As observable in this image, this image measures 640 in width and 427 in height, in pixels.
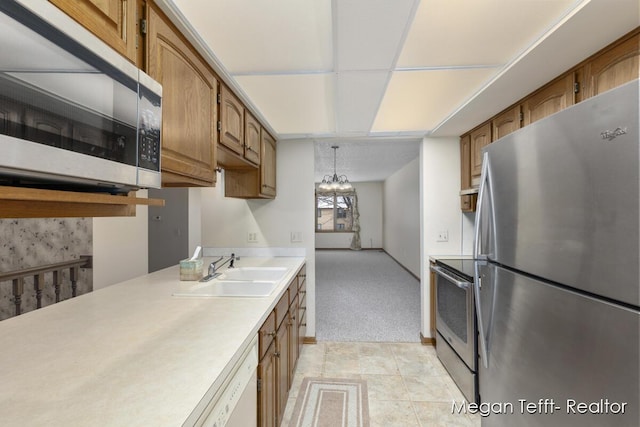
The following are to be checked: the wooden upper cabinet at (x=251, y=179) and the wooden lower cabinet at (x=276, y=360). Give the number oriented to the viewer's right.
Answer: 2

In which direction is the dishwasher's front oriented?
to the viewer's right

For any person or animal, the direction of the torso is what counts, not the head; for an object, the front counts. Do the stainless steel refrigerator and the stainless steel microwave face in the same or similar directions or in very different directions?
very different directions

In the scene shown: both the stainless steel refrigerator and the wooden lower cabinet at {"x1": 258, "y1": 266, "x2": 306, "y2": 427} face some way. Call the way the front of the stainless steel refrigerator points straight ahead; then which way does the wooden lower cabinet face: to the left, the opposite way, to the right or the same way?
the opposite way

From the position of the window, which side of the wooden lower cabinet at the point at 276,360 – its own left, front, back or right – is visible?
left

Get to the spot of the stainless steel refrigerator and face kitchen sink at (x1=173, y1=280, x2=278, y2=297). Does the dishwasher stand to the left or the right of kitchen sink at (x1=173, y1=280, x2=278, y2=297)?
left

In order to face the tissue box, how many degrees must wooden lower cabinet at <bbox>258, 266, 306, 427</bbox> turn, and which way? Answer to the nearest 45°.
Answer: approximately 135° to its left

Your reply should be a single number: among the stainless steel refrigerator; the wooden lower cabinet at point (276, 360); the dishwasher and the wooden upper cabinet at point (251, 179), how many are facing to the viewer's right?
3

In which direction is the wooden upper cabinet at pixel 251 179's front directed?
to the viewer's right

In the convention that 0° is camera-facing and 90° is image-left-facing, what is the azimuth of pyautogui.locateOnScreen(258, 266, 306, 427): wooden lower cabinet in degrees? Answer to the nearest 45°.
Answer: approximately 270°
